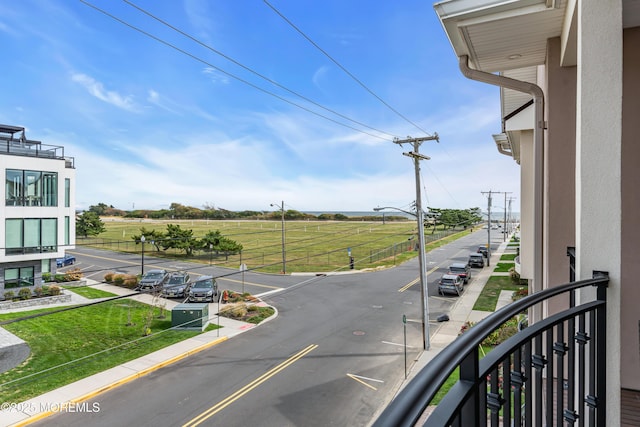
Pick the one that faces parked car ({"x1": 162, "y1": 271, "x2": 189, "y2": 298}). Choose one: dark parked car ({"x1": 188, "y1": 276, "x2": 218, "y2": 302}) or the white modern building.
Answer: the white modern building

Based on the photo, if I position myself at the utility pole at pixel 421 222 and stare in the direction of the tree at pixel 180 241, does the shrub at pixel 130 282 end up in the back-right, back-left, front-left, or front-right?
front-left

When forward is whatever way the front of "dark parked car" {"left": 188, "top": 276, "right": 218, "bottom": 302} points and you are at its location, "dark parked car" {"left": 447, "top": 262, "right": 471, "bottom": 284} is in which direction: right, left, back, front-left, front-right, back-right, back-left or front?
left

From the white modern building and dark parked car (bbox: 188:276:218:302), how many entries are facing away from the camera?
0

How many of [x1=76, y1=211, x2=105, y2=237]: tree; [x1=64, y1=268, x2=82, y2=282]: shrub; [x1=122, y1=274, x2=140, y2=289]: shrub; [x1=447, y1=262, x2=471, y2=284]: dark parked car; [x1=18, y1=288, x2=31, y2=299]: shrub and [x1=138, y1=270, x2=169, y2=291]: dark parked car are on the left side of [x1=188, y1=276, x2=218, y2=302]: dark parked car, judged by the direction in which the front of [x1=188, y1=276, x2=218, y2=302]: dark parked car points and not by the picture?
1

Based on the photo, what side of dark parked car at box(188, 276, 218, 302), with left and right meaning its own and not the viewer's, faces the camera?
front

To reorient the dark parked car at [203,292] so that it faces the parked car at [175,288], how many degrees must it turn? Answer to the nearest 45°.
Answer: approximately 135° to its right

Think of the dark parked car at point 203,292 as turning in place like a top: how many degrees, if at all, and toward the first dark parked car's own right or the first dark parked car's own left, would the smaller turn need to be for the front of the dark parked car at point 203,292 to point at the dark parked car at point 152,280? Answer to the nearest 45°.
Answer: approximately 135° to the first dark parked car's own right

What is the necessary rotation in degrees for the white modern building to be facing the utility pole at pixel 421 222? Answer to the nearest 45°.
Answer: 0° — it already faces it

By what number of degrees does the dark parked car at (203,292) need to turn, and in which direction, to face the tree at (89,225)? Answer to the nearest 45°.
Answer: approximately 135° to its right

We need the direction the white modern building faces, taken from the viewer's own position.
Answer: facing the viewer and to the right of the viewer

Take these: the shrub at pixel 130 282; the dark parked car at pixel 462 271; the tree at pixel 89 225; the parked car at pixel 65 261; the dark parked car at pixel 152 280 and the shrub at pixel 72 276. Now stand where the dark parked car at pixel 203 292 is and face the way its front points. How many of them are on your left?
1

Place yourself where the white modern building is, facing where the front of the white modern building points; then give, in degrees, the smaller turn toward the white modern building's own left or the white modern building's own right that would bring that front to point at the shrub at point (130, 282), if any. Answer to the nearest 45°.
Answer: approximately 45° to the white modern building's own left

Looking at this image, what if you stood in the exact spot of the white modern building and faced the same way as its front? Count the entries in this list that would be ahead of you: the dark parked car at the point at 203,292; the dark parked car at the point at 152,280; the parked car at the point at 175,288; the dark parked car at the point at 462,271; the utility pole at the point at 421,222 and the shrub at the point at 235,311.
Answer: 6

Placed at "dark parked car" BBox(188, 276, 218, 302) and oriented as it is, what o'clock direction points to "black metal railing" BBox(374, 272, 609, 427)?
The black metal railing is roughly at 12 o'clock from the dark parked car.

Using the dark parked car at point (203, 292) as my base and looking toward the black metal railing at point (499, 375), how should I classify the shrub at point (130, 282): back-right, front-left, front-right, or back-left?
back-right
